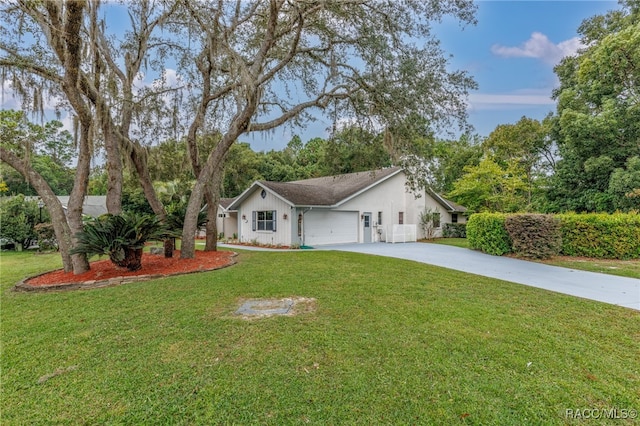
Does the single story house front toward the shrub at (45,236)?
no

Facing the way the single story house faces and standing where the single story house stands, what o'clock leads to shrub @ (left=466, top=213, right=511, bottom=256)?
The shrub is roughly at 10 o'clock from the single story house.

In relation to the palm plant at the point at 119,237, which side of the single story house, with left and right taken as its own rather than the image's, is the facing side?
front

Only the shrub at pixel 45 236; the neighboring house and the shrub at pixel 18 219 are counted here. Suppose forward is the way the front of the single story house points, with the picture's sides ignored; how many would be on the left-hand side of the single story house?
0

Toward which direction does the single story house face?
toward the camera

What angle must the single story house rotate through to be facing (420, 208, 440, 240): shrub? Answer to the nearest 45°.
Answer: approximately 135° to its left

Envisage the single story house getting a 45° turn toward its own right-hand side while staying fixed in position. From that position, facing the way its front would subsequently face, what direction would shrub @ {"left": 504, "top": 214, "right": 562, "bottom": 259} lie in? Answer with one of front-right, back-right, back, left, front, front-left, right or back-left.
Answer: left

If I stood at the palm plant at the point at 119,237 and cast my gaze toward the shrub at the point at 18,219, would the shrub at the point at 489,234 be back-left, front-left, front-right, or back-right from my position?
back-right

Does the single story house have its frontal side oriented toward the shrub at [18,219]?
no

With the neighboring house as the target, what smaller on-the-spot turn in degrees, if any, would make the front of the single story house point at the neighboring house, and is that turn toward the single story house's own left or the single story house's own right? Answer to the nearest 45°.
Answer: approximately 90° to the single story house's own right

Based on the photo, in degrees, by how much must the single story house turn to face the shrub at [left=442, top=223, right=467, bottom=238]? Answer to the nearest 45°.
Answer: approximately 135° to its left

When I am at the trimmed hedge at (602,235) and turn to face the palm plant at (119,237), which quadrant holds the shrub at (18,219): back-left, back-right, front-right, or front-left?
front-right
